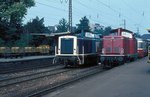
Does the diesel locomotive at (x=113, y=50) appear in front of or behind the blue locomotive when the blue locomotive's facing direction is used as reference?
behind

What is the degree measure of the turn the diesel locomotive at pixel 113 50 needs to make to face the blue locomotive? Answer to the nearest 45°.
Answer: approximately 45° to its right

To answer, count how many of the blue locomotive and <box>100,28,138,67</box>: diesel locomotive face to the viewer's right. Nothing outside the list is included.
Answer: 0

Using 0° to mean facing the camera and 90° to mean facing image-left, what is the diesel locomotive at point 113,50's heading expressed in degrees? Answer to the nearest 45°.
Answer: approximately 45°

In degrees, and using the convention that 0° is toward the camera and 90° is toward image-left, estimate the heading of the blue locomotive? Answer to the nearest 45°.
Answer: approximately 45°
